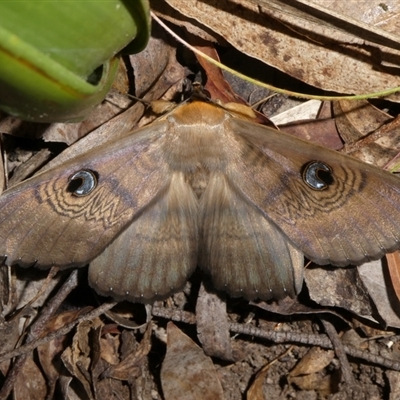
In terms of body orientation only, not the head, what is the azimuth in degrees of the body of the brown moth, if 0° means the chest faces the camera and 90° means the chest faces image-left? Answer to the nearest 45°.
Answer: approximately 180°
